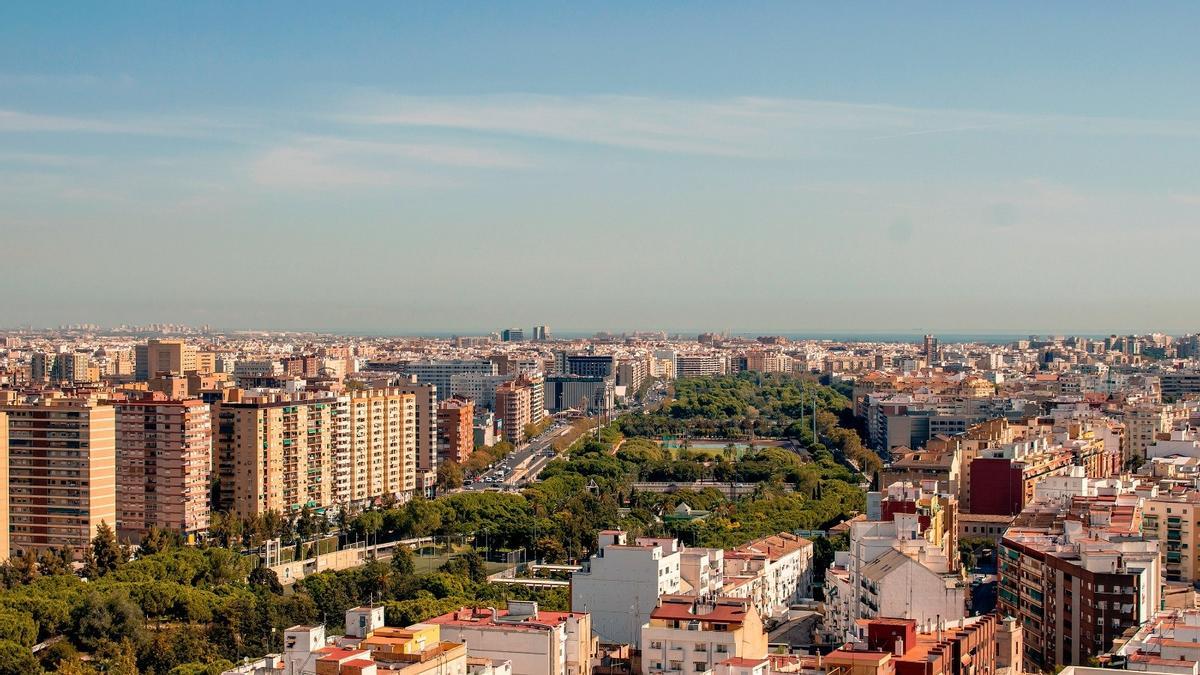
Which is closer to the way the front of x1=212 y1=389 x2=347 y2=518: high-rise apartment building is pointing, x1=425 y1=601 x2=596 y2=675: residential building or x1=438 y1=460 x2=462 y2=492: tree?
the residential building

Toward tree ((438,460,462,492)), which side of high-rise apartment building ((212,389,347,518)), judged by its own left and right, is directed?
left

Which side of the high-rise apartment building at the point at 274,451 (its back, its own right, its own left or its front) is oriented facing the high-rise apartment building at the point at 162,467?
right

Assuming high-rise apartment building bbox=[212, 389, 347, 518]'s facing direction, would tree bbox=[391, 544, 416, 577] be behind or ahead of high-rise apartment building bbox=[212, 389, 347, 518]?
ahead

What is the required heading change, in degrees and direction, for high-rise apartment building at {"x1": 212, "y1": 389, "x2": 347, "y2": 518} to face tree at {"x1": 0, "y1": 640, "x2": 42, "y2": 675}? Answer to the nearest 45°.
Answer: approximately 45° to its right

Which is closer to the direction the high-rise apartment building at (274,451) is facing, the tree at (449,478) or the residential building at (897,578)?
the residential building

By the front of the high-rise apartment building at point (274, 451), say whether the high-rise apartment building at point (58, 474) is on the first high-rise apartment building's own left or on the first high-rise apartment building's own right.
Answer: on the first high-rise apartment building's own right

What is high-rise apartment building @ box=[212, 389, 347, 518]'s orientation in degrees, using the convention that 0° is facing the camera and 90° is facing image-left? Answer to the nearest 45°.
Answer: approximately 315°

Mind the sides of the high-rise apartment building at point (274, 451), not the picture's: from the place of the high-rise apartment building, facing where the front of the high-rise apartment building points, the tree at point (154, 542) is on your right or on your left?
on your right
